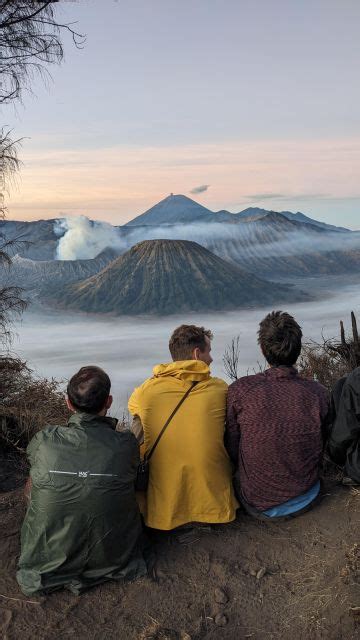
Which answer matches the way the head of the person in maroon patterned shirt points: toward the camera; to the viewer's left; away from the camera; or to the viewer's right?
away from the camera

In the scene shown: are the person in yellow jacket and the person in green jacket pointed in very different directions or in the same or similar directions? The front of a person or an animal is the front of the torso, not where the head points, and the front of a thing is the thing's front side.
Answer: same or similar directions

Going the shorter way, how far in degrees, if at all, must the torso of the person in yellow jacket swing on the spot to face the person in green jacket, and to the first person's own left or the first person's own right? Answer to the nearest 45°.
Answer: approximately 135° to the first person's own left

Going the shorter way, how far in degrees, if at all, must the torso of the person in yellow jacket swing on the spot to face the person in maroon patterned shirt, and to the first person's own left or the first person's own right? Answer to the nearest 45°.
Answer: approximately 90° to the first person's own right

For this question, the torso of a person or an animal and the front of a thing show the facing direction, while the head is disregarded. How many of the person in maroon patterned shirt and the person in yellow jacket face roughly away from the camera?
2

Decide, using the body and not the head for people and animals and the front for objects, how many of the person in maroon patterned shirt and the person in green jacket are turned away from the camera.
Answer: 2

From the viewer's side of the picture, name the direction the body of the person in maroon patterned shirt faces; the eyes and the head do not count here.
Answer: away from the camera

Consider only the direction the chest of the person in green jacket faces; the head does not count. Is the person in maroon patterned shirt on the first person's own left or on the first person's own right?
on the first person's own right

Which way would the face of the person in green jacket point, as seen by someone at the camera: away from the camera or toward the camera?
away from the camera

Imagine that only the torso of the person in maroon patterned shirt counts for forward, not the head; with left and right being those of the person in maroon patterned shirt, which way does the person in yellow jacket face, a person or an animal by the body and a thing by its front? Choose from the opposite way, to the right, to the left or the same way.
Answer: the same way

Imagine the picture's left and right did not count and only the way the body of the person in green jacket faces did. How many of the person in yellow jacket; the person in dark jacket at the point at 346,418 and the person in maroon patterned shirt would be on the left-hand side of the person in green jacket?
0

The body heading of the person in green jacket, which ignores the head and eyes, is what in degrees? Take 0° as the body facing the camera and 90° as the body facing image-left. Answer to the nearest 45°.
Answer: approximately 180°

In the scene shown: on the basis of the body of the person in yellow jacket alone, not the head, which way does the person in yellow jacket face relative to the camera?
away from the camera

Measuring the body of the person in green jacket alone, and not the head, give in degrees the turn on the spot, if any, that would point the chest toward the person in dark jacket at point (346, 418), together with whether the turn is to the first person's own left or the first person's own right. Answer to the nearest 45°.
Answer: approximately 90° to the first person's own right

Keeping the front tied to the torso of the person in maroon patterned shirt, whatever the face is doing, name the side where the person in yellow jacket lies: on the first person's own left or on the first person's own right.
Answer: on the first person's own left

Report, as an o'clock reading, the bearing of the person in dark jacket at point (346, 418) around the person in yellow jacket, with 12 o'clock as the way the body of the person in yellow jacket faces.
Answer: The person in dark jacket is roughly at 3 o'clock from the person in yellow jacket.

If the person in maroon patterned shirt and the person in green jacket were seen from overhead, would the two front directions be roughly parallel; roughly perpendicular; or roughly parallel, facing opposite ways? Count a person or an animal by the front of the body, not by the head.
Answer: roughly parallel
